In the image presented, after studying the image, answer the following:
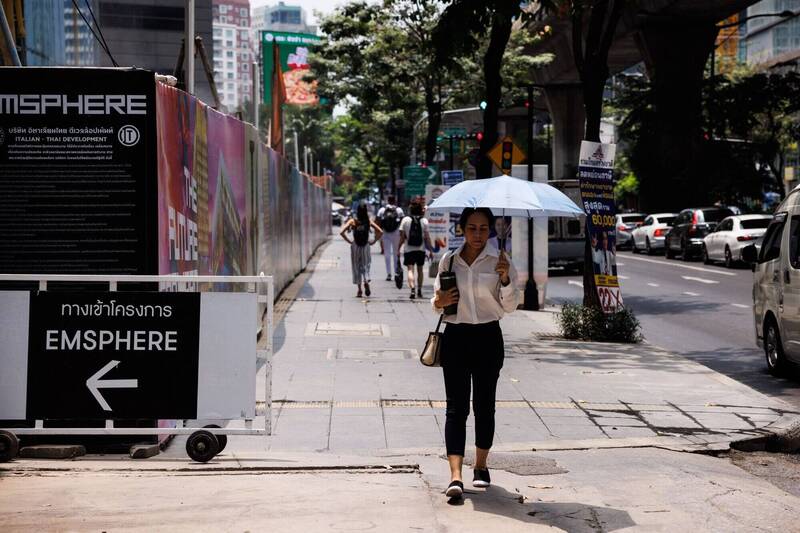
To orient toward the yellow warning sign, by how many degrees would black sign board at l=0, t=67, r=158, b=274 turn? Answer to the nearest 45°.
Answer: approximately 135° to its left

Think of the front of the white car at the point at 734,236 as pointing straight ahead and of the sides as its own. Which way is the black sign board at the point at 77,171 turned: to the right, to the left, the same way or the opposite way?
the opposite way

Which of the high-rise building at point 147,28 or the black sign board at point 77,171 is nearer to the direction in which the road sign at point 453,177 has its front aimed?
the black sign board

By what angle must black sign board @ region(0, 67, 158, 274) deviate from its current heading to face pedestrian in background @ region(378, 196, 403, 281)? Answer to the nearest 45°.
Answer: approximately 180°

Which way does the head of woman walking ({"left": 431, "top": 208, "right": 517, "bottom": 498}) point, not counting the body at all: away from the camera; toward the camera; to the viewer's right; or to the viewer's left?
toward the camera

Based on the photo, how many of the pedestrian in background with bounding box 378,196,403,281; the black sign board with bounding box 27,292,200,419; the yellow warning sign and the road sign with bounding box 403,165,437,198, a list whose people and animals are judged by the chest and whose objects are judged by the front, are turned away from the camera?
1

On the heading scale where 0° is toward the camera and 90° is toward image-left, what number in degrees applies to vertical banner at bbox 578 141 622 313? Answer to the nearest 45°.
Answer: approximately 0°

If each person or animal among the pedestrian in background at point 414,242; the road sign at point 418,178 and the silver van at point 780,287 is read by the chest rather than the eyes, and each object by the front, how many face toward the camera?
1

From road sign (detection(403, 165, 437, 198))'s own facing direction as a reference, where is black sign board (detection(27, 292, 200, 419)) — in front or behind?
in front

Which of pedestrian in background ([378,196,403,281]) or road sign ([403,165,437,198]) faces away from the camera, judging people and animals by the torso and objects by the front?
the pedestrian in background

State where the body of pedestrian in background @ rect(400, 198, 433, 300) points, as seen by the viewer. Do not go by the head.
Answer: away from the camera

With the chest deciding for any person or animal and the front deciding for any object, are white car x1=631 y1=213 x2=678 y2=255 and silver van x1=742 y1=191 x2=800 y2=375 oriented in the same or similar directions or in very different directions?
same or similar directions

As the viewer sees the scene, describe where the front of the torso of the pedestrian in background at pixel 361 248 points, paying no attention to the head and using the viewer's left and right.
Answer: facing away from the viewer

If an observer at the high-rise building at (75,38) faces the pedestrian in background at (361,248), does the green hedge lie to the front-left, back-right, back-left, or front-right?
front-right
